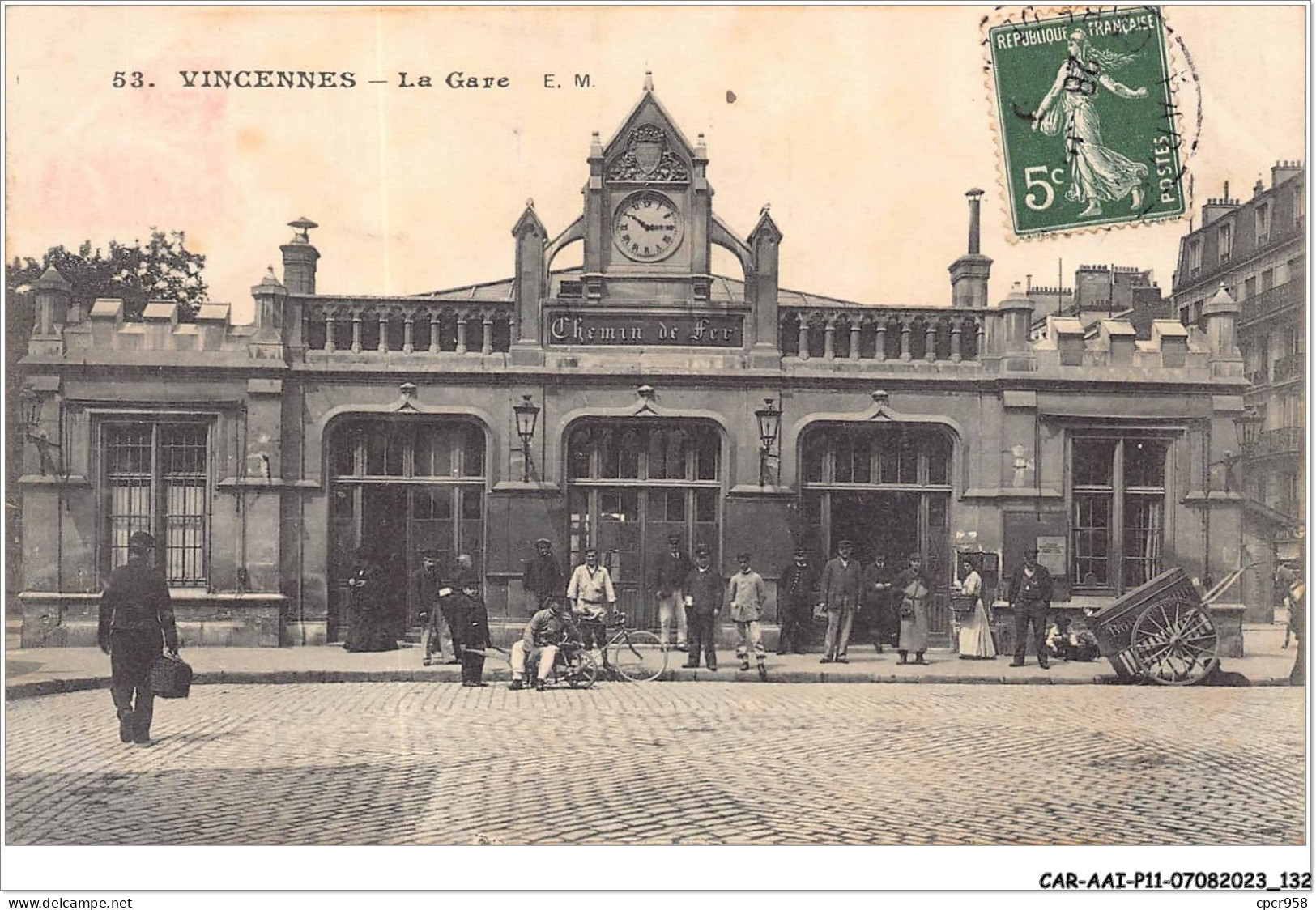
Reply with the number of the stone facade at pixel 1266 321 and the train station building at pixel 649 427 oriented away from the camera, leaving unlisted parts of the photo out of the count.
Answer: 0

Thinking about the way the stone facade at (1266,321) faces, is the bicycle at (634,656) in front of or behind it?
in front

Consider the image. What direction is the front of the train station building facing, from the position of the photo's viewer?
facing the viewer

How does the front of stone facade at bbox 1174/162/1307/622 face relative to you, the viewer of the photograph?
facing the viewer and to the left of the viewer

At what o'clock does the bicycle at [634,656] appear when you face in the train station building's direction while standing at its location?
The bicycle is roughly at 12 o'clock from the train station building.
